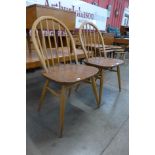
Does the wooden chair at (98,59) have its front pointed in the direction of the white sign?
no

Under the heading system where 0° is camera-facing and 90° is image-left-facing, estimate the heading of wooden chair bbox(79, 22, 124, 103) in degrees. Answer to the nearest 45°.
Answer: approximately 315°
